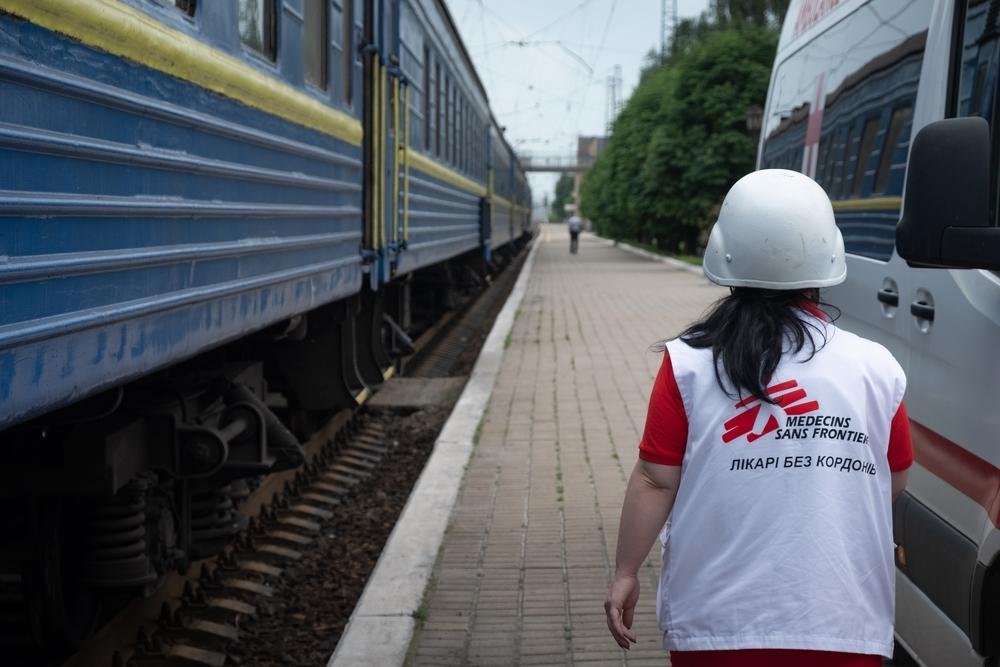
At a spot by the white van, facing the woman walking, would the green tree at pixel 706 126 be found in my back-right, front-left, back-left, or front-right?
back-right

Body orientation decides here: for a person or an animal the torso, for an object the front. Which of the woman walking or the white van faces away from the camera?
the woman walking

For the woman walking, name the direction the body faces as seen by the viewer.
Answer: away from the camera

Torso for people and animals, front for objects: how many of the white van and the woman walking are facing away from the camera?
1

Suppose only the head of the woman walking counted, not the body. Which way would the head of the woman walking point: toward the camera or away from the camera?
away from the camera

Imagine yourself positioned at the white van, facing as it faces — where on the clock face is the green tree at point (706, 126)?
The green tree is roughly at 7 o'clock from the white van.

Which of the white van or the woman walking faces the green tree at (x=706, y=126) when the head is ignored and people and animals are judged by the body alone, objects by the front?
the woman walking

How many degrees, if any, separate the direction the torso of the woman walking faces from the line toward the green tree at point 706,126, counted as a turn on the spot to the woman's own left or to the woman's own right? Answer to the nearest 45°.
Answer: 0° — they already face it

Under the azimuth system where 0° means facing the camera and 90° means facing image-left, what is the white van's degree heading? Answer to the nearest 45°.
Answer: approximately 315°

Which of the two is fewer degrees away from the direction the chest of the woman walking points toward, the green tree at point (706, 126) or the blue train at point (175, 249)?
the green tree

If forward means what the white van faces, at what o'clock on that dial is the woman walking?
The woman walking is roughly at 2 o'clock from the white van.
